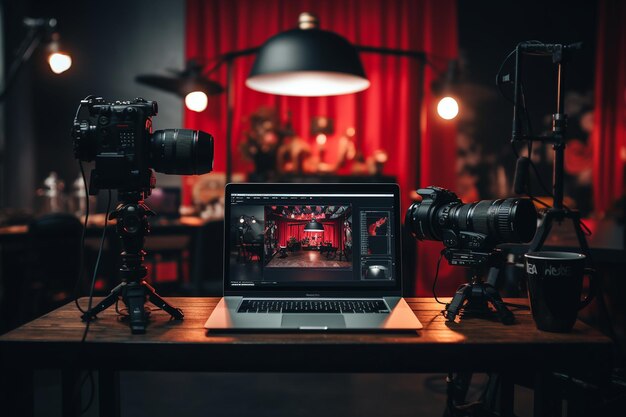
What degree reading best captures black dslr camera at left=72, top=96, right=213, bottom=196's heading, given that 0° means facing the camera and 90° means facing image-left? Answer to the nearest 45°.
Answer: approximately 270°

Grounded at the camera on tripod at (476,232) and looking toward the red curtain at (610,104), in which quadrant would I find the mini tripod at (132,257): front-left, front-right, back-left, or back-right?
back-left

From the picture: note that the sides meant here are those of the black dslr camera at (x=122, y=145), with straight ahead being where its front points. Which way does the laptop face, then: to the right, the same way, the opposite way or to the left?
to the right

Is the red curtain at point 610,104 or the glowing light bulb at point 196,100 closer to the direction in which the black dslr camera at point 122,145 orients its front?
the red curtain

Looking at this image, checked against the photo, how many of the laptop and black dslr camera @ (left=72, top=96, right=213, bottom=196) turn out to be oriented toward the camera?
1

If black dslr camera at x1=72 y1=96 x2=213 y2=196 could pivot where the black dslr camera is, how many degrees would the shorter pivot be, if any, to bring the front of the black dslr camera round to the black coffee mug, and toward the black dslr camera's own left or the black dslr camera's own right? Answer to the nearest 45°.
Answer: approximately 45° to the black dslr camera's own right

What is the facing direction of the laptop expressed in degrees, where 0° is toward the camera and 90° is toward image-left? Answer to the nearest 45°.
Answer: approximately 0°
